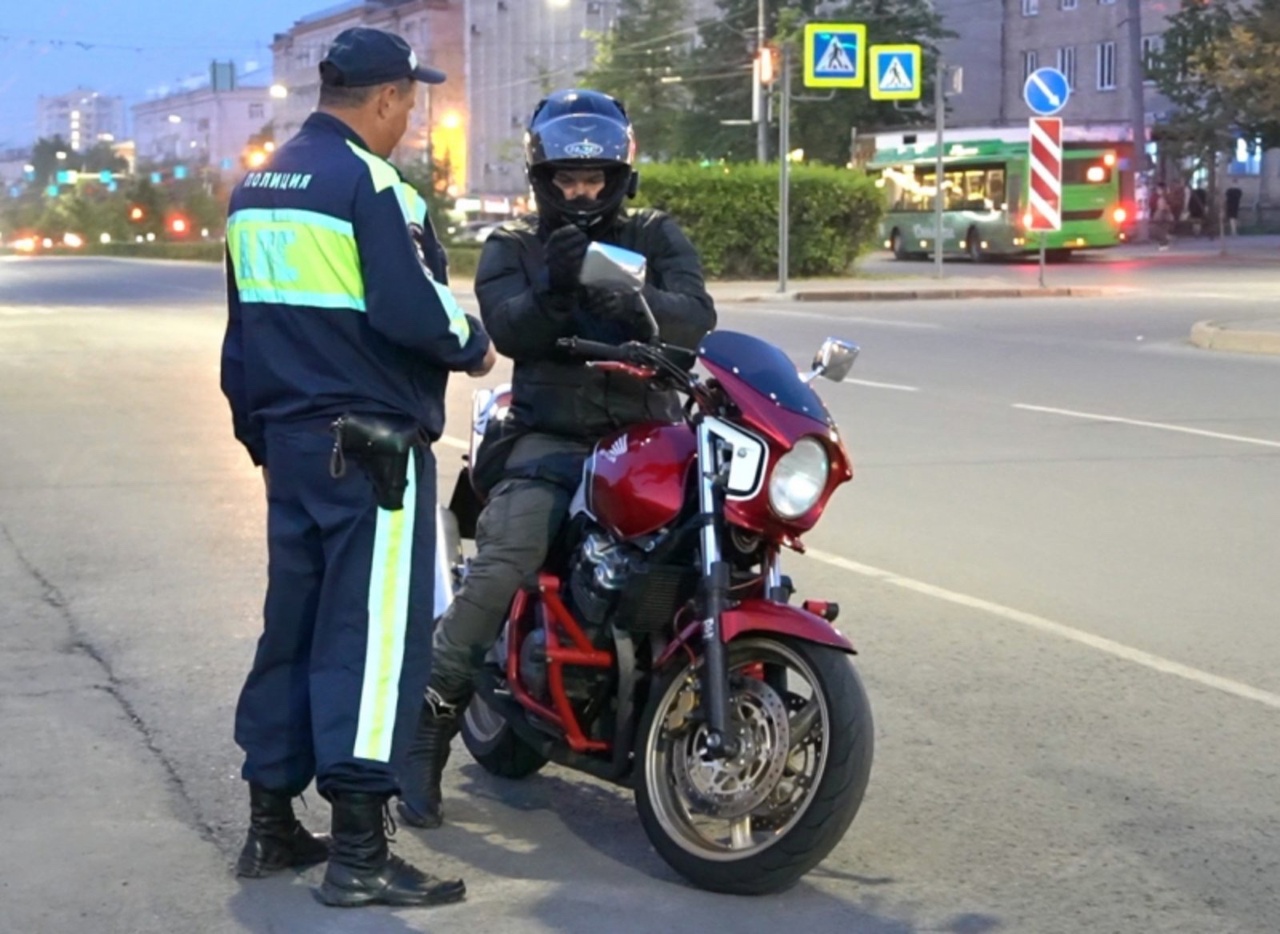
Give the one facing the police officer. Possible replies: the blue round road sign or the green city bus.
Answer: the blue round road sign

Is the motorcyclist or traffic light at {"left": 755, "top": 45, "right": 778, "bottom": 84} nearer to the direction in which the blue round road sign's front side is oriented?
the motorcyclist

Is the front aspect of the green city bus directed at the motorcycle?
no

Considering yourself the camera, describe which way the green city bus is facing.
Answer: facing away from the viewer and to the left of the viewer

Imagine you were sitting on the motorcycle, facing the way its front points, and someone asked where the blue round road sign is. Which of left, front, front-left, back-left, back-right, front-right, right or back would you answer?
back-left

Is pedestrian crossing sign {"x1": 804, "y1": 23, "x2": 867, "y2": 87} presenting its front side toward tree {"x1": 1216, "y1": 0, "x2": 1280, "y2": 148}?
no

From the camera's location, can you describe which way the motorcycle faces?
facing the viewer and to the right of the viewer

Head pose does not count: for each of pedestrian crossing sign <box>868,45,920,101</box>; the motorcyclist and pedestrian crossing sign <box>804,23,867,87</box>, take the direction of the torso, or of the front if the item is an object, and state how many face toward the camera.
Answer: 3

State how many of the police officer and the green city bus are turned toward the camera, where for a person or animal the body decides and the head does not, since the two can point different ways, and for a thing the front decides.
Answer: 0

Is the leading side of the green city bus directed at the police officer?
no

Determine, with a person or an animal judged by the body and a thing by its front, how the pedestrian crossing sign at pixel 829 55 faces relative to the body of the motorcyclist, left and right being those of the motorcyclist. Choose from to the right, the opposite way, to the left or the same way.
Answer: the same way

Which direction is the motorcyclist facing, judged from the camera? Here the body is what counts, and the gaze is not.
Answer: toward the camera

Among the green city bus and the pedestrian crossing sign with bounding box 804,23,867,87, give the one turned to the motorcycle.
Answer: the pedestrian crossing sign

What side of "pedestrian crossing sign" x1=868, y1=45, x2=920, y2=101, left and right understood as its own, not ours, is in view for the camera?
front

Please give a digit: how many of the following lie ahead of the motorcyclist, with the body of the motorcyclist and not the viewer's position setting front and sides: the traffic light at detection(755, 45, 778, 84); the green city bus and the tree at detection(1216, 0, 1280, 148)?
0

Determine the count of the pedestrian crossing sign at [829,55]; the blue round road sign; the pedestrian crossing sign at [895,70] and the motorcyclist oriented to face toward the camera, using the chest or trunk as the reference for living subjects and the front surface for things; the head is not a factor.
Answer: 4

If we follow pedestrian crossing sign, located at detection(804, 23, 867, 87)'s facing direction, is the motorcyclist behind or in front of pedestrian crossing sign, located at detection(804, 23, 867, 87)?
in front
